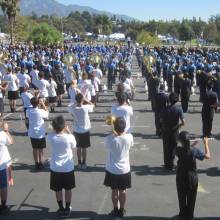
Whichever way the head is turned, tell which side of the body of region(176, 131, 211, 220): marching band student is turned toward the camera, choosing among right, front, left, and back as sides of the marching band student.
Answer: back

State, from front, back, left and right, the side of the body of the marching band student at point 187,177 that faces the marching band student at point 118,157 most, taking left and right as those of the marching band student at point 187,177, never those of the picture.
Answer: left

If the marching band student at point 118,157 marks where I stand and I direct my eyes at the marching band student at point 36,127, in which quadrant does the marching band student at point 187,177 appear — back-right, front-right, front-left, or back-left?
back-right

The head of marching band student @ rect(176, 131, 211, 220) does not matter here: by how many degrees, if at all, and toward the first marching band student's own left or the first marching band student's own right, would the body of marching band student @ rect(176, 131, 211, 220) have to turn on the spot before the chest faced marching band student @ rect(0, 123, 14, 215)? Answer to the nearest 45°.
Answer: approximately 90° to the first marching band student's own left

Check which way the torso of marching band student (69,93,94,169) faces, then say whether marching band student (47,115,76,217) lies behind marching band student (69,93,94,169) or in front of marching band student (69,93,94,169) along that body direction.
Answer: behind

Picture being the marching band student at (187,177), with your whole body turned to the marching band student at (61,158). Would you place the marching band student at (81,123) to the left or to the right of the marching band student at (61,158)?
right

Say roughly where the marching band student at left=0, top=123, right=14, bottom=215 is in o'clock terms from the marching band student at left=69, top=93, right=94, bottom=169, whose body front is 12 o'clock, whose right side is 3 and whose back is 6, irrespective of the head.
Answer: the marching band student at left=0, top=123, right=14, bottom=215 is roughly at 7 o'clock from the marching band student at left=69, top=93, right=94, bottom=169.

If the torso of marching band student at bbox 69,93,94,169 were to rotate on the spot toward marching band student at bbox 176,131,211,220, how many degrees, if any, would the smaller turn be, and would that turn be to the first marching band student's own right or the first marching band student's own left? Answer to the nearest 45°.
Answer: approximately 135° to the first marching band student's own right

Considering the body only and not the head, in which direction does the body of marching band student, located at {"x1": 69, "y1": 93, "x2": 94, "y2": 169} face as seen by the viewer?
away from the camera
